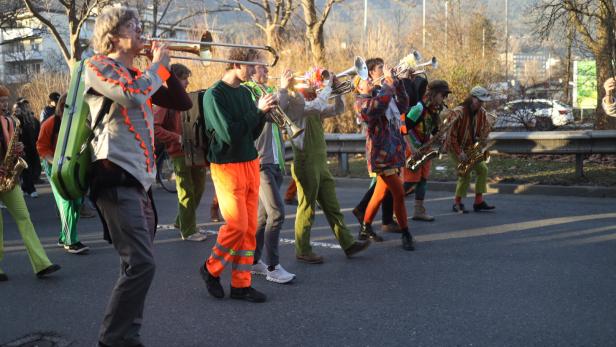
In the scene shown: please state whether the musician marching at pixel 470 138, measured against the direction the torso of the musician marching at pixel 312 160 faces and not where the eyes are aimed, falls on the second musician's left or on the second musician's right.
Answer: on the second musician's left

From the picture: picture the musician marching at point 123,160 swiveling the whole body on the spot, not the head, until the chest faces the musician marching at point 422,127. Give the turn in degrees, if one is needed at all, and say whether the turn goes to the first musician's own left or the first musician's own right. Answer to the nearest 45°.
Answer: approximately 45° to the first musician's own left

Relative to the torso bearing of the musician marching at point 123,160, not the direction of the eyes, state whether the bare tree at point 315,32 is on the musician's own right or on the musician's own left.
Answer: on the musician's own left

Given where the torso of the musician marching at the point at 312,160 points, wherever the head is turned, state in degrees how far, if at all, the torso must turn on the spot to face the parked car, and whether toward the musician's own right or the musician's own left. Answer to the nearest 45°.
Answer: approximately 45° to the musician's own left

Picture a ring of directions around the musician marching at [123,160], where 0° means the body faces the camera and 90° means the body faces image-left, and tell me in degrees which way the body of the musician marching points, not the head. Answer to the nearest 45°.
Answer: approximately 270°

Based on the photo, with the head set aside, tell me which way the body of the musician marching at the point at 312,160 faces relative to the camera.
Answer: to the viewer's right

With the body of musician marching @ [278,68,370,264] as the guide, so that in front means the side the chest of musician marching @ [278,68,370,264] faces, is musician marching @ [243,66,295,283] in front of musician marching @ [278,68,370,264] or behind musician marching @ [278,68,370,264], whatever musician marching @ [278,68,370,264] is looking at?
behind

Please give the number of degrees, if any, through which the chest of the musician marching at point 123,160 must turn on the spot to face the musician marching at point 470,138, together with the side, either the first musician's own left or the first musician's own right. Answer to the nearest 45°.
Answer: approximately 45° to the first musician's own left
